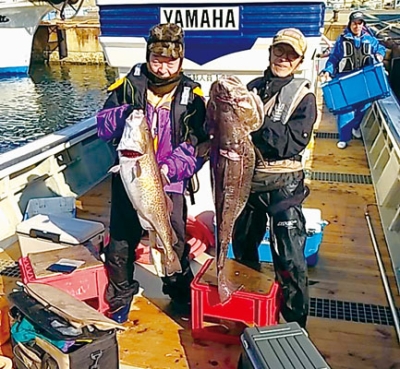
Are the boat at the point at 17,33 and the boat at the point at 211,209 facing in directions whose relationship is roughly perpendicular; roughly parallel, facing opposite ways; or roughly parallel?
roughly perpendicular

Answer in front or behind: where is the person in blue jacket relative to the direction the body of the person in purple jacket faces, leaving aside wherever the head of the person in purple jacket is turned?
behind

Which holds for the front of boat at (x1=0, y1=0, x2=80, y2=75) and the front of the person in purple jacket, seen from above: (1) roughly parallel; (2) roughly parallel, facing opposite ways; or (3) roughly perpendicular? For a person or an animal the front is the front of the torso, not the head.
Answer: roughly perpendicular

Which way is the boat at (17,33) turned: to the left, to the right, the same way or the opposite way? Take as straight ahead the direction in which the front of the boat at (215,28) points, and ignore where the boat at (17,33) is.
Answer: to the left

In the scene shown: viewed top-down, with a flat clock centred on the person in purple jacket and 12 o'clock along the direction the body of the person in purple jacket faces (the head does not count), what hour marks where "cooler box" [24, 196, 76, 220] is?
The cooler box is roughly at 5 o'clock from the person in purple jacket.
